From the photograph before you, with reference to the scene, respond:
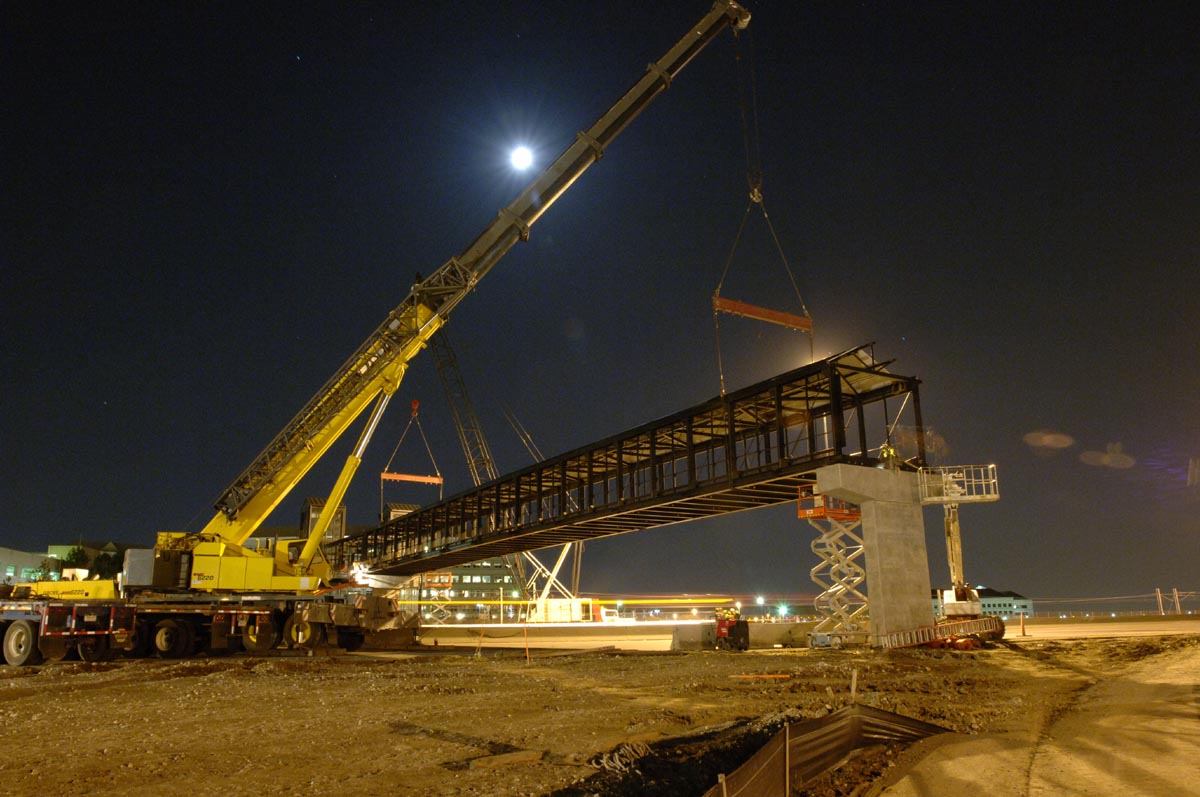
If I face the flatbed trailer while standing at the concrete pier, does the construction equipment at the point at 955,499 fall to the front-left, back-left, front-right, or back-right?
back-right

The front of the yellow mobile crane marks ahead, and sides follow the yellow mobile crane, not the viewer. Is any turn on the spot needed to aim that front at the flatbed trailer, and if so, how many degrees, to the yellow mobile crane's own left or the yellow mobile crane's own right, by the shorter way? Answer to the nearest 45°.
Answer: approximately 135° to the yellow mobile crane's own right

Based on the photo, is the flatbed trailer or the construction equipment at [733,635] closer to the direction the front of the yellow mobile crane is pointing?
the construction equipment

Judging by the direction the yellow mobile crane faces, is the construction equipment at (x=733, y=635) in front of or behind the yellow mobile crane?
in front

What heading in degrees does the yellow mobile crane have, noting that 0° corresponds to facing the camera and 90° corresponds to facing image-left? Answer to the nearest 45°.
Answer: approximately 270°
